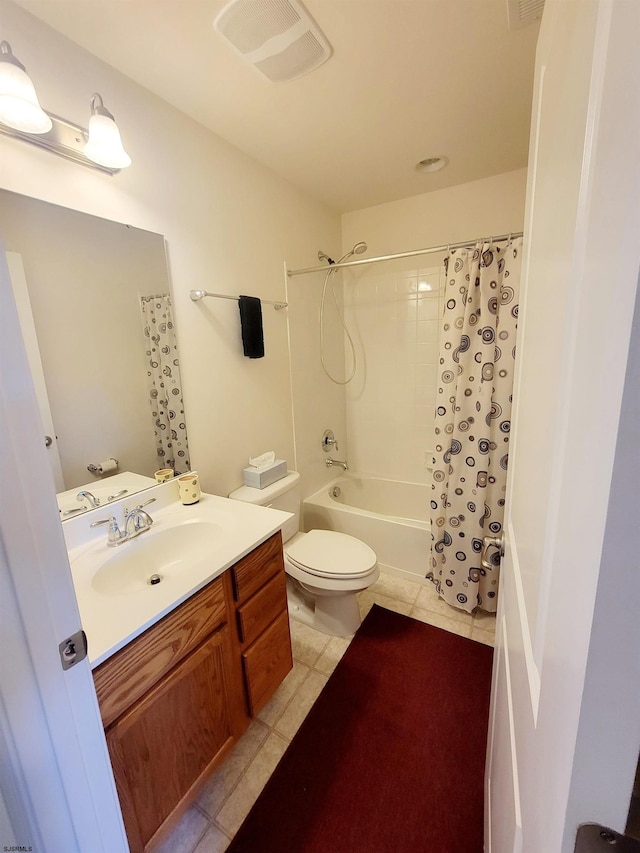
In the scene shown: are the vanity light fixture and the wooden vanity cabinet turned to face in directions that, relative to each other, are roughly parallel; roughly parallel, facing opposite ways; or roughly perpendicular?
roughly parallel

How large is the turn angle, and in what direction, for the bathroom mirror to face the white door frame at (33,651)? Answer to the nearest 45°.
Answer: approximately 45° to its right

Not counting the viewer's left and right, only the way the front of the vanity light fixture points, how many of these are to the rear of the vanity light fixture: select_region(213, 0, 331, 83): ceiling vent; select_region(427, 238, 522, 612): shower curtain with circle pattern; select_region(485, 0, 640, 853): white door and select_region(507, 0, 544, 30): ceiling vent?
0

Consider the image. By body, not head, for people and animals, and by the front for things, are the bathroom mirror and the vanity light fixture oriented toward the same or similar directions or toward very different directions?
same or similar directions

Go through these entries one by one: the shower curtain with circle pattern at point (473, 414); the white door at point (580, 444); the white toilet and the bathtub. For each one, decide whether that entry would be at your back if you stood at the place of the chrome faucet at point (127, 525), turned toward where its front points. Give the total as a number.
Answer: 0

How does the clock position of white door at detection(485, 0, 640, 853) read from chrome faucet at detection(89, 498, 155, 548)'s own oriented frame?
The white door is roughly at 1 o'clock from the chrome faucet.

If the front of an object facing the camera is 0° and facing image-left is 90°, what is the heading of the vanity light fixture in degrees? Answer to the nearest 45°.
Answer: approximately 315°

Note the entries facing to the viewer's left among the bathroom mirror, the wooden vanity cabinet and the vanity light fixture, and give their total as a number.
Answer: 0

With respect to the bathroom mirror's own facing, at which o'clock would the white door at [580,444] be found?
The white door is roughly at 1 o'clock from the bathroom mirror.

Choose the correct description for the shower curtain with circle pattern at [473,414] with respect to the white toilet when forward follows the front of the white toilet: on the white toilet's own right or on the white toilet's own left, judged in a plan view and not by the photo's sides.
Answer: on the white toilet's own left

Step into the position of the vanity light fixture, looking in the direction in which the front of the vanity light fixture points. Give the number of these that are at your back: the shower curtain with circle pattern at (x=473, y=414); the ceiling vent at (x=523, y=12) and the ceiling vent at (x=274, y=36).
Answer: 0

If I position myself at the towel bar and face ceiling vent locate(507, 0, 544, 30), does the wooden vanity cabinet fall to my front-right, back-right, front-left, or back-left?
front-right

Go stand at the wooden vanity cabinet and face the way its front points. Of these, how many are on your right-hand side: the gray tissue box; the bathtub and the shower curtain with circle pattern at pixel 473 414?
0

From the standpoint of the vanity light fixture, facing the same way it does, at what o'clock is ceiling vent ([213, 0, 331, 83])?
The ceiling vent is roughly at 11 o'clock from the vanity light fixture.

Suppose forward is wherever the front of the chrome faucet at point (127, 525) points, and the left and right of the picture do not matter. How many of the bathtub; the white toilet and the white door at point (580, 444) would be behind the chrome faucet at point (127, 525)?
0

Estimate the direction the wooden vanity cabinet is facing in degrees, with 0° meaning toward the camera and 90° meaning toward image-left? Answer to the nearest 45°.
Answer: approximately 315°

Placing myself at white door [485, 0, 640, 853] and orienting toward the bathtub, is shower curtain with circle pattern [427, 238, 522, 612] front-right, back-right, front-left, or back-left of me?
front-right

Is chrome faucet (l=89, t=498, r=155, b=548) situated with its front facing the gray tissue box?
no

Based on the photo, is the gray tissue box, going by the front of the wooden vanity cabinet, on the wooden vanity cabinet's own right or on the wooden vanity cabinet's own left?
on the wooden vanity cabinet's own left

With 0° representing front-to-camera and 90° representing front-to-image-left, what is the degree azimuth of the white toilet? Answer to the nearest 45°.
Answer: approximately 315°

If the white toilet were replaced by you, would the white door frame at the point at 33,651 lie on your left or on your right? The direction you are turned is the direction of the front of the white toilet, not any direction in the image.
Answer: on your right
